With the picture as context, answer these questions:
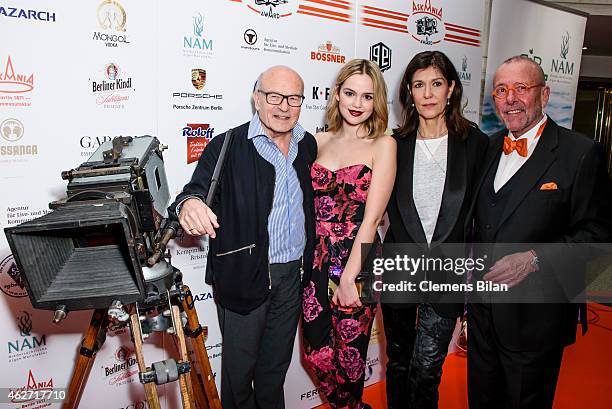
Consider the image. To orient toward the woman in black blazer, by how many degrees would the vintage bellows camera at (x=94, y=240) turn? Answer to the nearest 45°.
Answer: approximately 135° to its left

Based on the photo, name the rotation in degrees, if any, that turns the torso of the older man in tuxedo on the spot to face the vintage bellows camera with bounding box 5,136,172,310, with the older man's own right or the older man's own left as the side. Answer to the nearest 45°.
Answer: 0° — they already face it

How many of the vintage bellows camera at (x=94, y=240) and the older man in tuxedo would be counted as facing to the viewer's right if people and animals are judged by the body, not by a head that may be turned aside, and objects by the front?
0

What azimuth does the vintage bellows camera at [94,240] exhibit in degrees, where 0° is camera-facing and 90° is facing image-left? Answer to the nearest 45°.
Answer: approximately 45°

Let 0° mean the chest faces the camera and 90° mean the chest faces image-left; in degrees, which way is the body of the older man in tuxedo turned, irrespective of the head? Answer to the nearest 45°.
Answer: approximately 45°

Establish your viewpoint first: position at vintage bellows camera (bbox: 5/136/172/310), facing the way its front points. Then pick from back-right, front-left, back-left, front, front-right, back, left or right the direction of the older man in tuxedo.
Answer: back-left

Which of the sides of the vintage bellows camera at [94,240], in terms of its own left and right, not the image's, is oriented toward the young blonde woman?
back
